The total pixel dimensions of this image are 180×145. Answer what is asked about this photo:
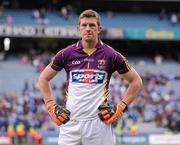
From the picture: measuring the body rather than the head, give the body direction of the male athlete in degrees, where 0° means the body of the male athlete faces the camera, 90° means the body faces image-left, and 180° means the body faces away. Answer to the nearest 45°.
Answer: approximately 0°
